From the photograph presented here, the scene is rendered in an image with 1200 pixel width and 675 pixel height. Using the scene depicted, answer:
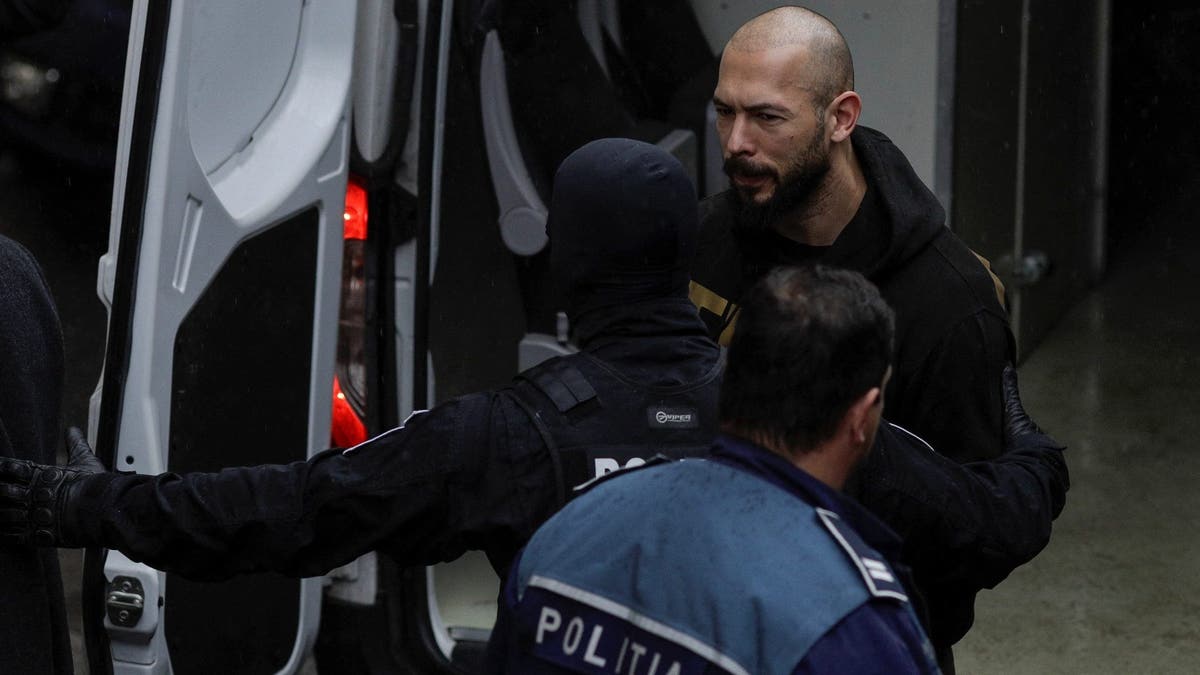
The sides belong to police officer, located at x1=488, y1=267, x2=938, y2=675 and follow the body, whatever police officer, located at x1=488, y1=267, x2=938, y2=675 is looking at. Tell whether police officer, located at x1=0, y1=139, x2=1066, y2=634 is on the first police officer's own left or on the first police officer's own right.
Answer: on the first police officer's own left

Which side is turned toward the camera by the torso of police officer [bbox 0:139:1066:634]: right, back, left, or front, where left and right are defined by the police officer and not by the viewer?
back

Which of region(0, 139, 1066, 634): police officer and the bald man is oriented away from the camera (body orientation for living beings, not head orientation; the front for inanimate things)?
the police officer

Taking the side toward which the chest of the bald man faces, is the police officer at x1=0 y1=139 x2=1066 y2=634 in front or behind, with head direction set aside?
in front

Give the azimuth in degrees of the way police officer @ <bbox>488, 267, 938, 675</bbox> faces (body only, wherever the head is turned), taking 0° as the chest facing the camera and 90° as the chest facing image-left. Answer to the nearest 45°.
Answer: approximately 225°

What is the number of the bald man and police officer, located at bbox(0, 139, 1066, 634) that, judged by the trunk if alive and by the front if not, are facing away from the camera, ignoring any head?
1

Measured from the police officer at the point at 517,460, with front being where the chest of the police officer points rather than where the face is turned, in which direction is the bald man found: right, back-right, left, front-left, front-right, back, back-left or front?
front-right

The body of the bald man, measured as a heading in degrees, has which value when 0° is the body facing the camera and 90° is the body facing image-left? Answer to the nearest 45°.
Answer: approximately 45°
